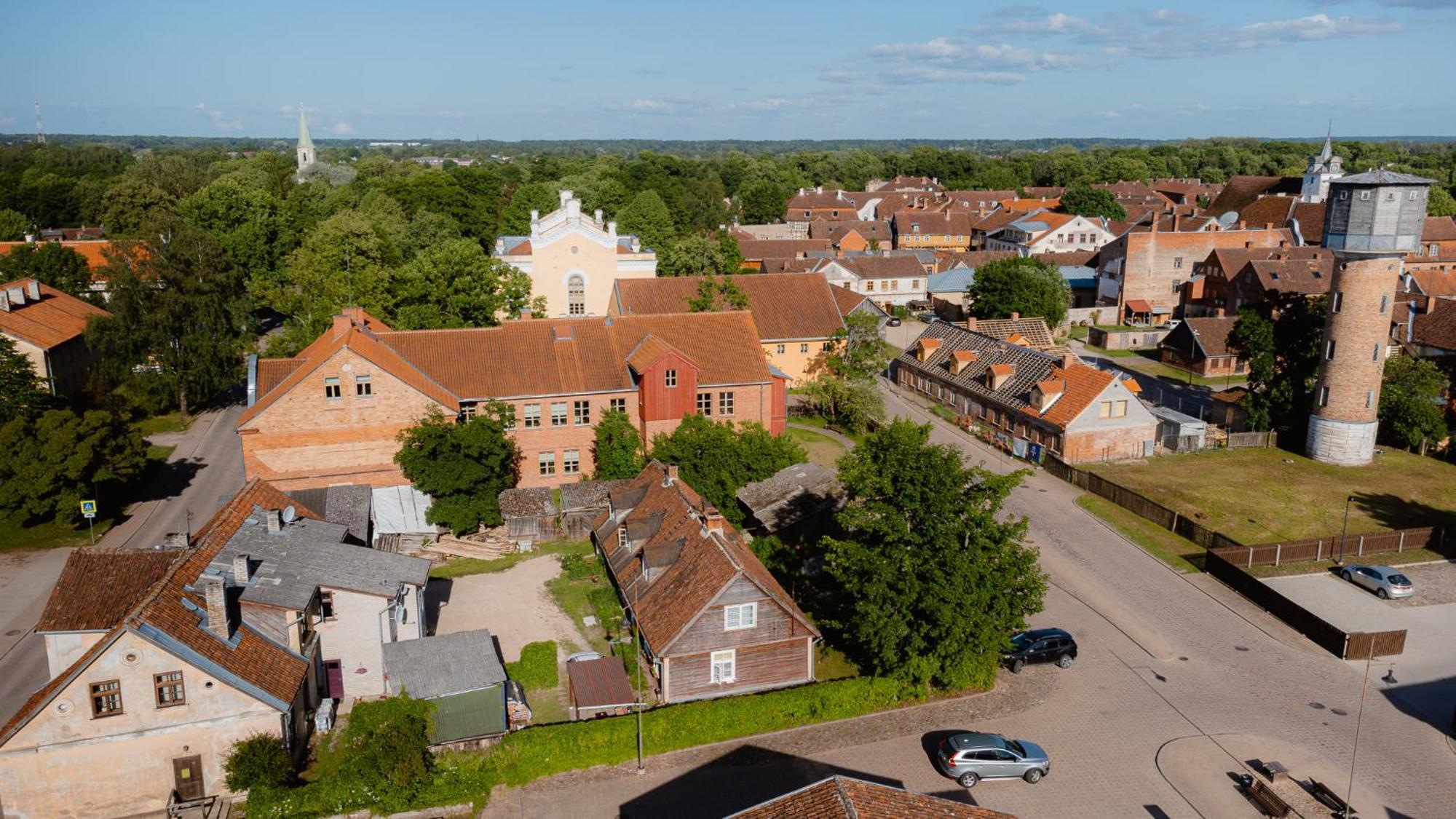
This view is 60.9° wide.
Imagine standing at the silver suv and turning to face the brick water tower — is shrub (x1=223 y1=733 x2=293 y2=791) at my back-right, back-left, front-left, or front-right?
back-left

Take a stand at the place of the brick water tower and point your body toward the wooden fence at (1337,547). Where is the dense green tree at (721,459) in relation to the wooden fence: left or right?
right
